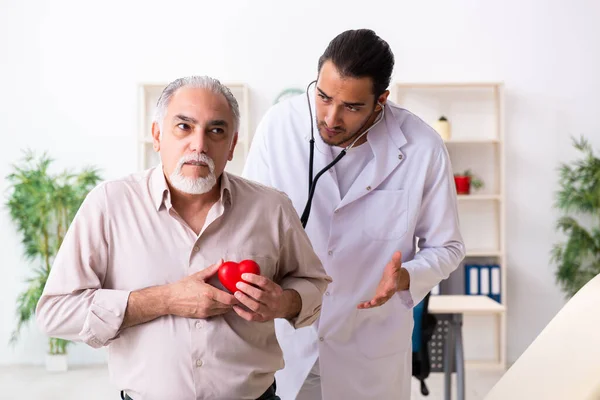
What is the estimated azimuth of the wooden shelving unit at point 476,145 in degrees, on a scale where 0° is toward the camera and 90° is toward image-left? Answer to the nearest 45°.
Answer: approximately 0°

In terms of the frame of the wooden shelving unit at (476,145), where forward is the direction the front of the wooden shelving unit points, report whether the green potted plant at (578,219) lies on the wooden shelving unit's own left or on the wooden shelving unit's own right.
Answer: on the wooden shelving unit's own left

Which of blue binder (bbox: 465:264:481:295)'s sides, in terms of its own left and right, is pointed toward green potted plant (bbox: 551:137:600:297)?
left

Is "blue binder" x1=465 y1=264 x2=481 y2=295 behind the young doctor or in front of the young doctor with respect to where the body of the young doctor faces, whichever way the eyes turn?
behind

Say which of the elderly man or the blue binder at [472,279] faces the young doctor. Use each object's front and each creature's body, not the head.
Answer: the blue binder

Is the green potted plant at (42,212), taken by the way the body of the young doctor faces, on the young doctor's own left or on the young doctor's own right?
on the young doctor's own right

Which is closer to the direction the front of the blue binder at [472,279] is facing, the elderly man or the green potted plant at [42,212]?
the elderly man

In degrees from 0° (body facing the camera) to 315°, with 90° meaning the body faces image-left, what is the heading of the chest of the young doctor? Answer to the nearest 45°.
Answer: approximately 45°

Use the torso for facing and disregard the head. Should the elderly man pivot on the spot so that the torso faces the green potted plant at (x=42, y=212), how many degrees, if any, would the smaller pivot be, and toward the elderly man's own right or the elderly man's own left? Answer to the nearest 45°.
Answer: approximately 180°
